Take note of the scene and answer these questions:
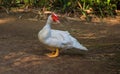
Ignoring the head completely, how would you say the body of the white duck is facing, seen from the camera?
to the viewer's left

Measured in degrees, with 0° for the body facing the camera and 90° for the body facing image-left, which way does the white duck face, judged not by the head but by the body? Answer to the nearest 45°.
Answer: approximately 90°
